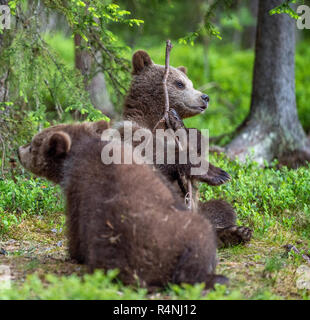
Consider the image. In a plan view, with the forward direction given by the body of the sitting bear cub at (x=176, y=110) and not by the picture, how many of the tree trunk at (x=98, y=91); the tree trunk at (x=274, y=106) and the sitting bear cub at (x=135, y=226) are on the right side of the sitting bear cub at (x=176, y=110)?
1

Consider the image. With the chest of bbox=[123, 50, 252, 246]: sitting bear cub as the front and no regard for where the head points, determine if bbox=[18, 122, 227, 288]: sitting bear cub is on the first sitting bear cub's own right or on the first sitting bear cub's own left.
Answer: on the first sitting bear cub's own right

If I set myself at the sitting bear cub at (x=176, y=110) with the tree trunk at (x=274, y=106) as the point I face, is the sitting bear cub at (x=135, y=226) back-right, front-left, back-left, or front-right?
back-right

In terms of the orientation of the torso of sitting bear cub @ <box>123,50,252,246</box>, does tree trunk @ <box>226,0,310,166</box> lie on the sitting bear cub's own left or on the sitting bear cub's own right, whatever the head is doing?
on the sitting bear cub's own left

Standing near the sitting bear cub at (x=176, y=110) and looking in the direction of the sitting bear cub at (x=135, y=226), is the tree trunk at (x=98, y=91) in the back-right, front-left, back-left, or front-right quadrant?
back-right
